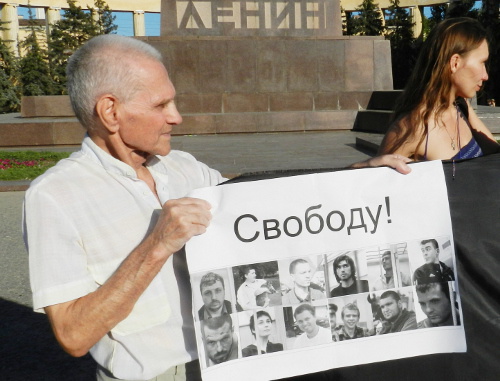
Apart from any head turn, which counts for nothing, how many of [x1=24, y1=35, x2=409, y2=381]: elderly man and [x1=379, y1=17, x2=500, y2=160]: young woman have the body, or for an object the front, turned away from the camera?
0

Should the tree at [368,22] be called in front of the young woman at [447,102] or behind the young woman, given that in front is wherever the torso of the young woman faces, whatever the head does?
behind

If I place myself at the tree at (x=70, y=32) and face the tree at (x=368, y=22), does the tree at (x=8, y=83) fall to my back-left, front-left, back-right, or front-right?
back-right

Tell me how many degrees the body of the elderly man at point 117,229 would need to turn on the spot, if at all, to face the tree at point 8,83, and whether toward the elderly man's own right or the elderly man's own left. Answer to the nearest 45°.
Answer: approximately 135° to the elderly man's own left

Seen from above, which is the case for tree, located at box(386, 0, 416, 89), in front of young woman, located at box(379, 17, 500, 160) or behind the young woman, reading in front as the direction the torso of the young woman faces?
behind

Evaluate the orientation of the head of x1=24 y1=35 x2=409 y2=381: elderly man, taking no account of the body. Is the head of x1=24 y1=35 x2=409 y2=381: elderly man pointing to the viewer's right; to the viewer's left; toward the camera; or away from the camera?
to the viewer's right

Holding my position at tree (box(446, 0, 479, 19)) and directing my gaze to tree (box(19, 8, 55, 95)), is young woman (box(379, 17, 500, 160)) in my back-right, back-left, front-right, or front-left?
front-left

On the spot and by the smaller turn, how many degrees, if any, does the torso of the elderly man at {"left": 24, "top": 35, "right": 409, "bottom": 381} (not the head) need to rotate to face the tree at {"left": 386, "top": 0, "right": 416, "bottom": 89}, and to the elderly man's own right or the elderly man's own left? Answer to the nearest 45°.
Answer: approximately 135° to the elderly man's own left

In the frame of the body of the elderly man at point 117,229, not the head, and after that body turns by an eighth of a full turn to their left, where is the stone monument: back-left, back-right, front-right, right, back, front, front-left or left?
left

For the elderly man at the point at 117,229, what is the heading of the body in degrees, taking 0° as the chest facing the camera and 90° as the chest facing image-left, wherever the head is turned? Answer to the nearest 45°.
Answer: approximately 315°
